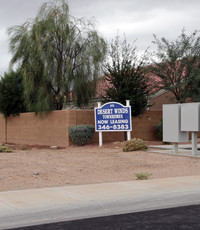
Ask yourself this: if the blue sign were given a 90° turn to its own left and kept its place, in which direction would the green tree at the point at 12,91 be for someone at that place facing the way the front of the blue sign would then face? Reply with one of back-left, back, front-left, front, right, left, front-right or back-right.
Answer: back-left

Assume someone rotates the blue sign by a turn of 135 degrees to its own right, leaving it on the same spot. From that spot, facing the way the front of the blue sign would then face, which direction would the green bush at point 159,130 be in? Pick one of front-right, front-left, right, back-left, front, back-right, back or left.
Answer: right

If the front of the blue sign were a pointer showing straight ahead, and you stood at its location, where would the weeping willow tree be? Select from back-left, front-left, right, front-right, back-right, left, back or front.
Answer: back-right

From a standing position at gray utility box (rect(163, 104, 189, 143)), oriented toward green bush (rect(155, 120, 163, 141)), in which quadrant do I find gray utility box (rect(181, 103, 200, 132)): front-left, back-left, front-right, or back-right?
back-right

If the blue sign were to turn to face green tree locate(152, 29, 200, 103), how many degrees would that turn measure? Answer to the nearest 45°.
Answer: approximately 135° to its left

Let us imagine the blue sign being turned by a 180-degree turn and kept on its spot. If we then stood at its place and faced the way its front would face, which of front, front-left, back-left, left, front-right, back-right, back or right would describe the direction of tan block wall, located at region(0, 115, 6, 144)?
front-left

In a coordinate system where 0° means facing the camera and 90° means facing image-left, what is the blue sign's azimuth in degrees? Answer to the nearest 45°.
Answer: approximately 0°

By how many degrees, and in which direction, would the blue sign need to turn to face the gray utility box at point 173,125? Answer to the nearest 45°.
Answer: approximately 45° to its left

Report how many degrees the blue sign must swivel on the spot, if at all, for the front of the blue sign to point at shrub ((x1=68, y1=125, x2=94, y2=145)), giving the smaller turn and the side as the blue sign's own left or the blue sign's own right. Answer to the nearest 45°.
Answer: approximately 90° to the blue sign's own right

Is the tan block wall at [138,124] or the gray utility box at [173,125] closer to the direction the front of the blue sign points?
the gray utility box
